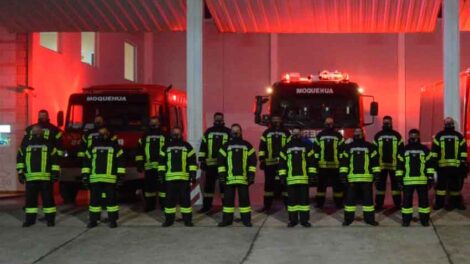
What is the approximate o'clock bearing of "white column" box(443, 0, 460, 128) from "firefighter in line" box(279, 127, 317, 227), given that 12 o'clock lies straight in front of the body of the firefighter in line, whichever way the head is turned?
The white column is roughly at 8 o'clock from the firefighter in line.

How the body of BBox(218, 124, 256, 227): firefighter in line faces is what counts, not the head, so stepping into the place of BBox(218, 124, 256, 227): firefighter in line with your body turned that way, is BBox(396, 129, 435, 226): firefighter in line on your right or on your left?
on your left

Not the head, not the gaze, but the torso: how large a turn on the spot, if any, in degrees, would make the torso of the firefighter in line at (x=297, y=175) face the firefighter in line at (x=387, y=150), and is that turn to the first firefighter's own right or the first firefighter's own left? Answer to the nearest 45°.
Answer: approximately 135° to the first firefighter's own left

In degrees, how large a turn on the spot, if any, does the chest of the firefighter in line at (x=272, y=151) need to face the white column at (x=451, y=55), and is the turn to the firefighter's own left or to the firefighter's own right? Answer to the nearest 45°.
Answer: approximately 90° to the firefighter's own left

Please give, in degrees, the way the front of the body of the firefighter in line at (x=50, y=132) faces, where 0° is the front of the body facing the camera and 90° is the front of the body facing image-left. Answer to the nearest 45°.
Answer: approximately 0°

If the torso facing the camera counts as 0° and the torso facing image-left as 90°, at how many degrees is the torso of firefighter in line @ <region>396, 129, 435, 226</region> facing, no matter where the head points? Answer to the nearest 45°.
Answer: approximately 0°

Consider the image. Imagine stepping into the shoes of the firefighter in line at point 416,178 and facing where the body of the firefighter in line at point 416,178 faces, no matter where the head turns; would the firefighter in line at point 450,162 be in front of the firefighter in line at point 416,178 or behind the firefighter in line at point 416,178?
behind

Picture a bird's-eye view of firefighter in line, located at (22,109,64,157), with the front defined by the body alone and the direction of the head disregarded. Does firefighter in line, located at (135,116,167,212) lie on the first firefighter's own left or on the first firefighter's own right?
on the first firefighter's own left

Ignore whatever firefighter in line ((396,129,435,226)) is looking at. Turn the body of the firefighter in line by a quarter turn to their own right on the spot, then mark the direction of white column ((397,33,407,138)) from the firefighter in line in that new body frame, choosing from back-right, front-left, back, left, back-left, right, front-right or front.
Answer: right

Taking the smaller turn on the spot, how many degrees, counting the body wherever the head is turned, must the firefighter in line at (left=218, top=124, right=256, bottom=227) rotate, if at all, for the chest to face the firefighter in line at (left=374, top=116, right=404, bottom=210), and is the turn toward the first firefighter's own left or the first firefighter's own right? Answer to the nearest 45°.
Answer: approximately 90° to the first firefighter's own left
